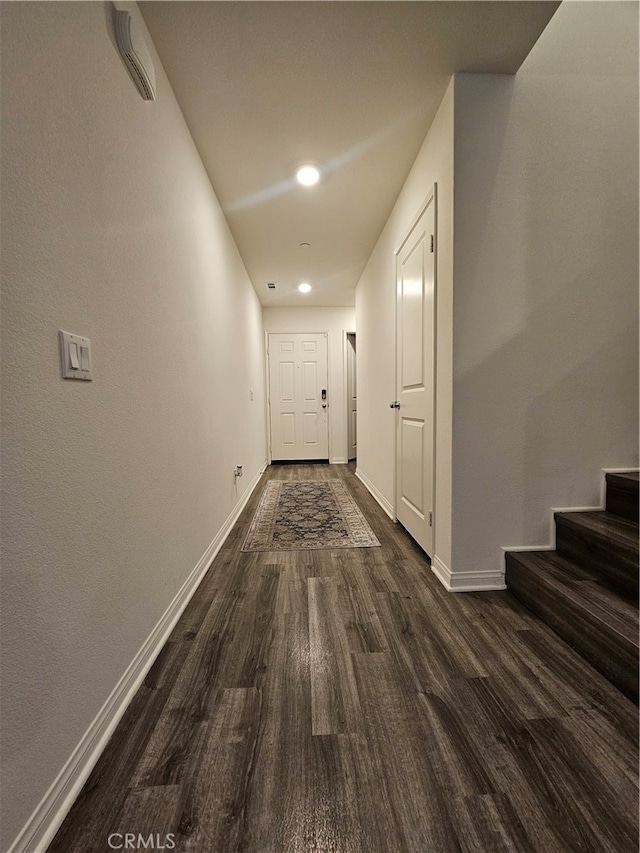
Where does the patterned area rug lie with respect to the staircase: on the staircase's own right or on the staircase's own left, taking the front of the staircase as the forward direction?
on the staircase's own right

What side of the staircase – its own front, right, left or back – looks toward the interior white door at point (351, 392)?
right

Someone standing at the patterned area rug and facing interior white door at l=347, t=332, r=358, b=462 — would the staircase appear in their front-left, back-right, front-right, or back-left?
back-right

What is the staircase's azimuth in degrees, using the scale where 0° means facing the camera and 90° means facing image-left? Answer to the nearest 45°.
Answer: approximately 45°

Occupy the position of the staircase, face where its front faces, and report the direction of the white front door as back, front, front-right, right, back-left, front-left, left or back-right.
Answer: right
